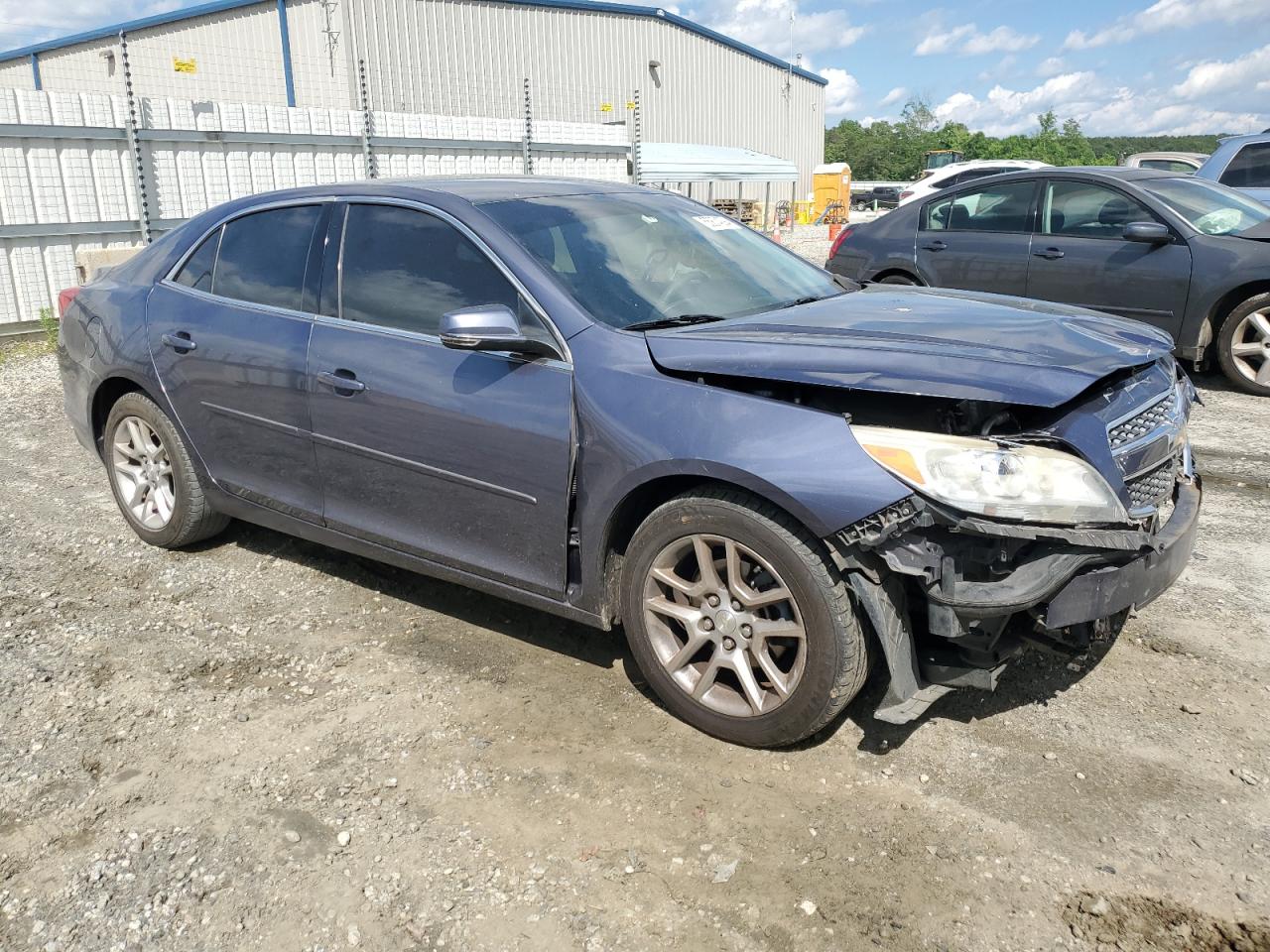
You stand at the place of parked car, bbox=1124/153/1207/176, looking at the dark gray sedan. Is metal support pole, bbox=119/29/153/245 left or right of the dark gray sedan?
right

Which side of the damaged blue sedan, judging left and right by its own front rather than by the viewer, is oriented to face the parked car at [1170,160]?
left

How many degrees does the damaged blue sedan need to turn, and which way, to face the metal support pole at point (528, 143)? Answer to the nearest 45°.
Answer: approximately 135° to its left

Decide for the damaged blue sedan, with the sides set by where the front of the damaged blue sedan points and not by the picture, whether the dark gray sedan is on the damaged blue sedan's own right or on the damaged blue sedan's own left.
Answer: on the damaged blue sedan's own left

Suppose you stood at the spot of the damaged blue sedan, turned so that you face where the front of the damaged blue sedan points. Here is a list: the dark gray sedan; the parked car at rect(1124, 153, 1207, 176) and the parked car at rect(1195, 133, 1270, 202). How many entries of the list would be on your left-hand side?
3

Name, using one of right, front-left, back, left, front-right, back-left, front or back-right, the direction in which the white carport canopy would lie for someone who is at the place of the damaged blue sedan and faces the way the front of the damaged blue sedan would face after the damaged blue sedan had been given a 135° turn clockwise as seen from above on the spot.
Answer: right

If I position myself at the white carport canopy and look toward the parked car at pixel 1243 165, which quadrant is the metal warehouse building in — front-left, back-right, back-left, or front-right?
back-right

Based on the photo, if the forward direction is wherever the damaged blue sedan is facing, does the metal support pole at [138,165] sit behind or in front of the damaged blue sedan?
behind

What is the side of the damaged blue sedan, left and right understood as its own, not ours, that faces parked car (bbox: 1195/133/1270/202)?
left

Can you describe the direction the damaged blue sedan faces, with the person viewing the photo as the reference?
facing the viewer and to the right of the viewer

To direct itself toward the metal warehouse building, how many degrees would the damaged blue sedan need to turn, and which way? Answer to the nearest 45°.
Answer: approximately 135° to its left

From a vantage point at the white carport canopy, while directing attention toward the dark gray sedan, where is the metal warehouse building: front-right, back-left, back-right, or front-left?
back-right
